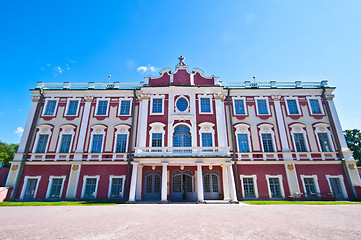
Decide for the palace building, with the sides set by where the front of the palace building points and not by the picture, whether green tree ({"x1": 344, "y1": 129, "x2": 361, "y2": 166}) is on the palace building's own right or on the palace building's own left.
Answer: on the palace building's own left

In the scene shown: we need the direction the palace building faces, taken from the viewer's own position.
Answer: facing the viewer
